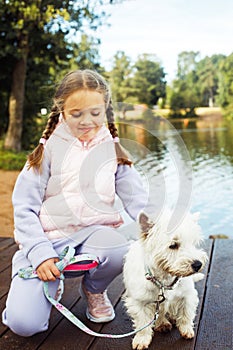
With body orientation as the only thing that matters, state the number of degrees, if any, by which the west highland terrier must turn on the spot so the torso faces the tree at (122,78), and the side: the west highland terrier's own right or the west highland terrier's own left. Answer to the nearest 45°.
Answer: approximately 180°

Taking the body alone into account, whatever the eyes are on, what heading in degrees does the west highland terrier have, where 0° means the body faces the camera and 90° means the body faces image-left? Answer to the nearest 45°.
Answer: approximately 0°

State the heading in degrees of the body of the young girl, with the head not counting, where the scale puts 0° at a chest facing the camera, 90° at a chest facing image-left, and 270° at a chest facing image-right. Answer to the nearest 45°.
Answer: approximately 0°

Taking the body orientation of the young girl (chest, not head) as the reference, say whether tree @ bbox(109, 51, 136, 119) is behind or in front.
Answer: behind

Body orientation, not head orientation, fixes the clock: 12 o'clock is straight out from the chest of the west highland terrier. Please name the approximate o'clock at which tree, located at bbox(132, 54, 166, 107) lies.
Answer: The tree is roughly at 6 o'clock from the west highland terrier.

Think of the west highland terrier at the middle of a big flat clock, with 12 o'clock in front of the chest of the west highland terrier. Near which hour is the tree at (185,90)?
The tree is roughly at 6 o'clock from the west highland terrier.

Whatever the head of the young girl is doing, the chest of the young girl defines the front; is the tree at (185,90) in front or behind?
behind

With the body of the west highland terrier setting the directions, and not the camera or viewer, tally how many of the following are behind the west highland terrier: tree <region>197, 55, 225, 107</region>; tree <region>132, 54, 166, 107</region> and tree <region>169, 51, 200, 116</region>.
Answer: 3

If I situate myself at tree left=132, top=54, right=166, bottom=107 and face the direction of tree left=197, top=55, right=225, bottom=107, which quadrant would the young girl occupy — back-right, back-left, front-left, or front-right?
back-right

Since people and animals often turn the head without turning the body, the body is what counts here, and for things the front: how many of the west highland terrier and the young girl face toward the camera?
2

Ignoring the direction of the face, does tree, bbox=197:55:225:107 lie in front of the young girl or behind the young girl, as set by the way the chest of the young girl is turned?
behind
